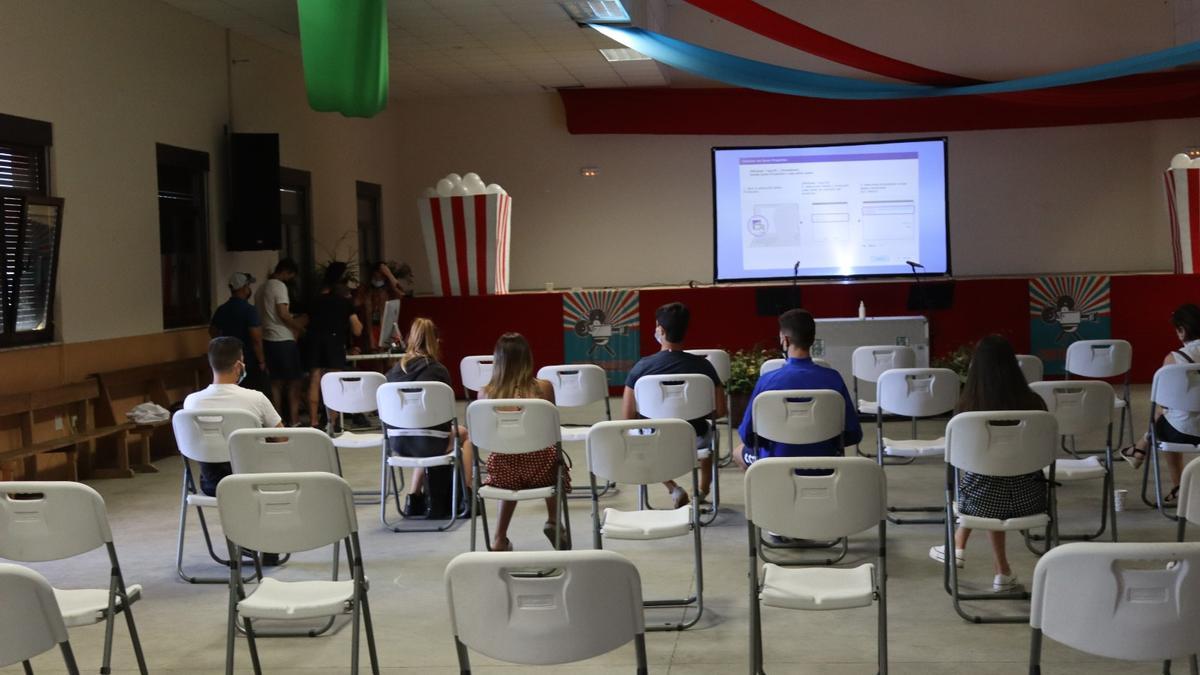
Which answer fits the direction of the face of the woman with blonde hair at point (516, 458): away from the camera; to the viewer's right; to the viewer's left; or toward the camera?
away from the camera

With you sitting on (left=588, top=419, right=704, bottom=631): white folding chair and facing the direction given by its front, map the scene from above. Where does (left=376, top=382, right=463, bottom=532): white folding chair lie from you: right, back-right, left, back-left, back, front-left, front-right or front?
front-left

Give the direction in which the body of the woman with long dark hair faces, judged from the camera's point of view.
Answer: away from the camera

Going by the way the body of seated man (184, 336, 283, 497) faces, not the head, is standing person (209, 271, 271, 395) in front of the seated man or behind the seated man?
in front

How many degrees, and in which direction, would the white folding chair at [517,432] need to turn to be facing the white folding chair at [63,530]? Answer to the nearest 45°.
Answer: approximately 135° to its left

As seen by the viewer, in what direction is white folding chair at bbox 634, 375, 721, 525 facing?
away from the camera

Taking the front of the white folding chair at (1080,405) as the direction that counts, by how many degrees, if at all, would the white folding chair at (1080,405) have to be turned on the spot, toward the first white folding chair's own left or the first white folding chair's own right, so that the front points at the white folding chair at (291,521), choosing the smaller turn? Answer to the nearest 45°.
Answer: approximately 135° to the first white folding chair's own left

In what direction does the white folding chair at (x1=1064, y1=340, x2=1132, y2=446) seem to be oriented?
away from the camera

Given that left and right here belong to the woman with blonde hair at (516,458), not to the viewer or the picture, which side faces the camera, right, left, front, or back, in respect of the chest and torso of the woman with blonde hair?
back

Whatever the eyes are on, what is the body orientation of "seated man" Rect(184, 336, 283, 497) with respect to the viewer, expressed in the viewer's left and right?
facing away from the viewer

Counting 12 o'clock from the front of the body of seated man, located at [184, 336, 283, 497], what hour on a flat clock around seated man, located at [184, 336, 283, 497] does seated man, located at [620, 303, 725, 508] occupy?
seated man, located at [620, 303, 725, 508] is roughly at 3 o'clock from seated man, located at [184, 336, 283, 497].

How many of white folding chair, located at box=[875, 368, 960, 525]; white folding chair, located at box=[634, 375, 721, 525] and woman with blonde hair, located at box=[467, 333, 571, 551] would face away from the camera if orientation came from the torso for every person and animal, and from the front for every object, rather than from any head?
3

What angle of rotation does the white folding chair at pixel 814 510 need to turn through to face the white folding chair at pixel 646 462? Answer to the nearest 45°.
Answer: approximately 45° to its left

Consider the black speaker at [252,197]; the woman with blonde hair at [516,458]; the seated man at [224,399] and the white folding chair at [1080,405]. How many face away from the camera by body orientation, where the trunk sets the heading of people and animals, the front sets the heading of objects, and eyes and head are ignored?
3

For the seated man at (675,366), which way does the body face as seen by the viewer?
away from the camera

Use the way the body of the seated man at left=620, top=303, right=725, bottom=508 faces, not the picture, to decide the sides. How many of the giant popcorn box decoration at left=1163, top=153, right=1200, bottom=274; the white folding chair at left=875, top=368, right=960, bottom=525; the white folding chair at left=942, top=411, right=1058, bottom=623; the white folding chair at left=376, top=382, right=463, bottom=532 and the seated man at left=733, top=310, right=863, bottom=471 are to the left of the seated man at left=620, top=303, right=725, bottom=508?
1
